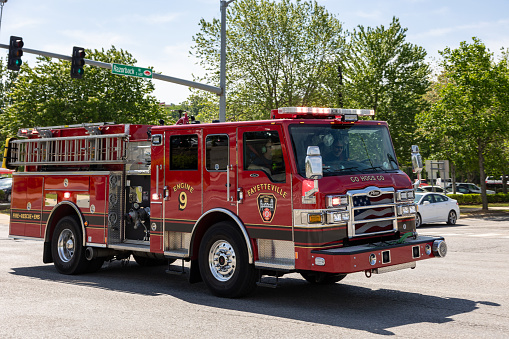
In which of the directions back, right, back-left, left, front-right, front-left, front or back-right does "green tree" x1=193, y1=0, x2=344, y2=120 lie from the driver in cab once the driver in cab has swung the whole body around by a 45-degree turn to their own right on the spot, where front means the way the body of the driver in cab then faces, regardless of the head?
back

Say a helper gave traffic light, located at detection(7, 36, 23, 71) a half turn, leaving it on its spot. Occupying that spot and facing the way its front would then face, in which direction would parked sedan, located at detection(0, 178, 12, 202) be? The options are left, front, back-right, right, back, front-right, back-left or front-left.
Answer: front-right

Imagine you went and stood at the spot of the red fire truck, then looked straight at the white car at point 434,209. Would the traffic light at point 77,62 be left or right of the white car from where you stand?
left

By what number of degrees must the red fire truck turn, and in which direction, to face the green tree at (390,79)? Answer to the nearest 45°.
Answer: approximately 135° to its left

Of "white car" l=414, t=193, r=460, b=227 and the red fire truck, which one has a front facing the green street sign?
the white car

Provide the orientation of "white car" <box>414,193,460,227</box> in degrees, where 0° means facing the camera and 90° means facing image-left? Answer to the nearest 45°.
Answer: approximately 45°

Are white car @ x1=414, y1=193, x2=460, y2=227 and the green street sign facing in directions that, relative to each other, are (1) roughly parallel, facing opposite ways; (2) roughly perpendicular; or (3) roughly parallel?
roughly perpendicular

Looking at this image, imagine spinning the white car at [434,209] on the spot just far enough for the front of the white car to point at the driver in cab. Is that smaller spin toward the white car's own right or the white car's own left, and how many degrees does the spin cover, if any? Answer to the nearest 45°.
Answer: approximately 45° to the white car's own left

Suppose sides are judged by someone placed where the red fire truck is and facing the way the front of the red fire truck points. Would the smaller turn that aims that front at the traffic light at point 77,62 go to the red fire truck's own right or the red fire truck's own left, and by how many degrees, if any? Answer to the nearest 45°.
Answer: approximately 180°

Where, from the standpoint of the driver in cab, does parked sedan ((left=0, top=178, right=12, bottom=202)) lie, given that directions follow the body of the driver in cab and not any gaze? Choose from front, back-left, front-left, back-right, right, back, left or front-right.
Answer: back

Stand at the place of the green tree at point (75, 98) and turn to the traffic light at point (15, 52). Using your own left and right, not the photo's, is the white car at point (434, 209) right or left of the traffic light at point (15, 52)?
left
